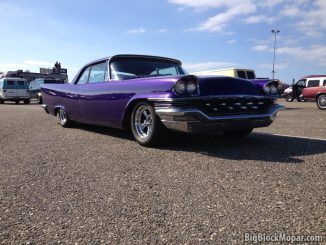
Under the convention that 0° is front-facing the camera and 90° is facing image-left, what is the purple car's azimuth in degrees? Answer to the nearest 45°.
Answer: approximately 315°

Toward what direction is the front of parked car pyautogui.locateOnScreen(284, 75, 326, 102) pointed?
to the viewer's left

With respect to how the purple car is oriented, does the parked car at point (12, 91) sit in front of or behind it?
behind
